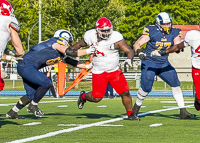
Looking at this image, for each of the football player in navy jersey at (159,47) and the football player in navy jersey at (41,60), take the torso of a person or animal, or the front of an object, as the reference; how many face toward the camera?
1

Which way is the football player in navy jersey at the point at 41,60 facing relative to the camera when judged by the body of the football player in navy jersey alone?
to the viewer's right

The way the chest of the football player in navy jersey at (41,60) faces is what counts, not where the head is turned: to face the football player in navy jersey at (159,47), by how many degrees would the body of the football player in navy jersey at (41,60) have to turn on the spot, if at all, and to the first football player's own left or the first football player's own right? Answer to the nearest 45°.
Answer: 0° — they already face them

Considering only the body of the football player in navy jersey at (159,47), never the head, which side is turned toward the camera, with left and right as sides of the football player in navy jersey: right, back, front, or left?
front

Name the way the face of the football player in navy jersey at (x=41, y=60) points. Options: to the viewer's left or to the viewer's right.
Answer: to the viewer's right

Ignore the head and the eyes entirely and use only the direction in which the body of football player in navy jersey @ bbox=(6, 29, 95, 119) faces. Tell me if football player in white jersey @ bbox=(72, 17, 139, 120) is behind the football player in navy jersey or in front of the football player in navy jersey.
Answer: in front

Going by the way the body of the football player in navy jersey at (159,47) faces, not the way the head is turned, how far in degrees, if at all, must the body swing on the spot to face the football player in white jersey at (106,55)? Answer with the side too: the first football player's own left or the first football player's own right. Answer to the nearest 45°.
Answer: approximately 45° to the first football player's own right
